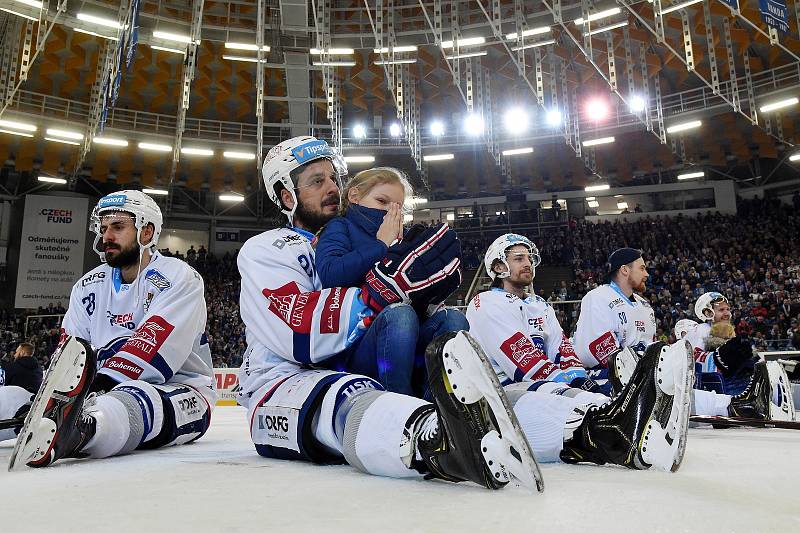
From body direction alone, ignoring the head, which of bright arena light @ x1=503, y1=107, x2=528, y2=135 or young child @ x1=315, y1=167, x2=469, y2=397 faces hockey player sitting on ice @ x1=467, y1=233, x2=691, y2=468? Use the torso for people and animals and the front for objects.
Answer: the bright arena light

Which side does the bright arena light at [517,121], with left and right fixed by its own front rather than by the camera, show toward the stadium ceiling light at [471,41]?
front

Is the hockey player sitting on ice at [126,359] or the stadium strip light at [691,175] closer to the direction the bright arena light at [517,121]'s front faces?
the hockey player sitting on ice

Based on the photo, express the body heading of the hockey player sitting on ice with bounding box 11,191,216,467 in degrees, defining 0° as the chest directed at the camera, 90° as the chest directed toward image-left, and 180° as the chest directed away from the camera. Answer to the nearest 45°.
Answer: approximately 45°

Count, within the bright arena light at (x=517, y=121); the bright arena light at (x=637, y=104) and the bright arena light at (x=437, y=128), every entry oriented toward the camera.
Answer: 3

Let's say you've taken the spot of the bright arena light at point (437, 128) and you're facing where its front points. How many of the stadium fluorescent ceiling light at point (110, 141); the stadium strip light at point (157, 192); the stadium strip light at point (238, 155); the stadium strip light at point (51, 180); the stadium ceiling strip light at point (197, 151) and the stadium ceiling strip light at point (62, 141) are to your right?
6

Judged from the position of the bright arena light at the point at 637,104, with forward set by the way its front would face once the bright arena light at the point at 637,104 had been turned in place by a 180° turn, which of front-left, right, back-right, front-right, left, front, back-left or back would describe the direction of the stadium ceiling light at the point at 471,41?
back-left

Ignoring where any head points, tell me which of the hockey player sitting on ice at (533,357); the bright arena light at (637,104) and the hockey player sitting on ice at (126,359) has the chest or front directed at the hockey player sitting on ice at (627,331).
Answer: the bright arena light

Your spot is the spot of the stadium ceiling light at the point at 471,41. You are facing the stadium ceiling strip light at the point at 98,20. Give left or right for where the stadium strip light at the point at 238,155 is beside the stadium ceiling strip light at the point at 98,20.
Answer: right

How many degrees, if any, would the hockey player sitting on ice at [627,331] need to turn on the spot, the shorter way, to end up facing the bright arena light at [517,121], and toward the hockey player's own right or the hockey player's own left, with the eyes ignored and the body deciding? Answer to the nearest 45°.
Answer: approximately 135° to the hockey player's own left

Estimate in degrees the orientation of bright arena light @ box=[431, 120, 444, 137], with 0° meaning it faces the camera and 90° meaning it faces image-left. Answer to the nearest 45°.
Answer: approximately 0°

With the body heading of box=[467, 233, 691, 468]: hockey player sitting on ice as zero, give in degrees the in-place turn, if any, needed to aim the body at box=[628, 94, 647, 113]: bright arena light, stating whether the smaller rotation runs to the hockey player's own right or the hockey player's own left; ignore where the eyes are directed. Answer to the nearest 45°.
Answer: approximately 135° to the hockey player's own left
